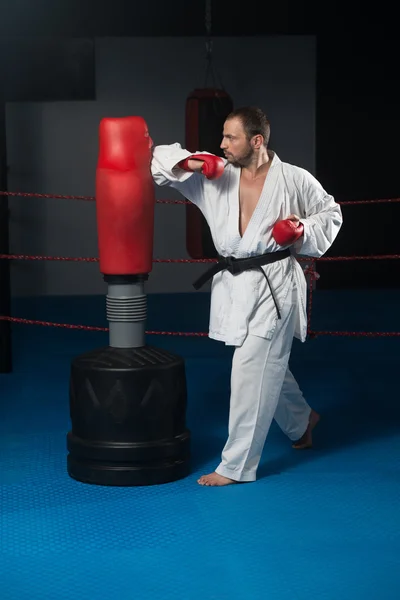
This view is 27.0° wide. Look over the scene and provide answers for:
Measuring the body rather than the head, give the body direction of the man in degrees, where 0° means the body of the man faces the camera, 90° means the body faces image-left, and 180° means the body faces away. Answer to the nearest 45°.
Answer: approximately 45°

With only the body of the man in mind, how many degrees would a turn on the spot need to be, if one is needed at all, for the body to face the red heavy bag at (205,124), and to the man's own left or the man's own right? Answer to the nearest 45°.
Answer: approximately 135° to the man's own right

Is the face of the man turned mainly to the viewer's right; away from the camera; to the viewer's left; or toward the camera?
to the viewer's left
